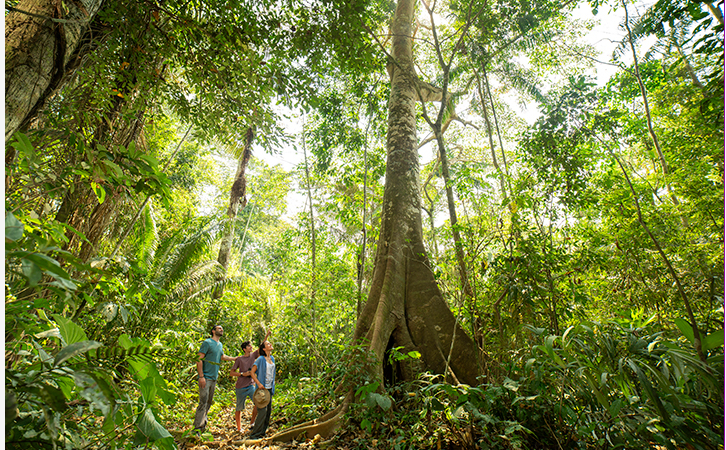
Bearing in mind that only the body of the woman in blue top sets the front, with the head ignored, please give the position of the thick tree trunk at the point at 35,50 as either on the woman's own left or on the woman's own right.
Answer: on the woman's own right

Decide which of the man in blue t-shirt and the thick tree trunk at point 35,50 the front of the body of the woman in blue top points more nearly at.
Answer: the thick tree trunk
